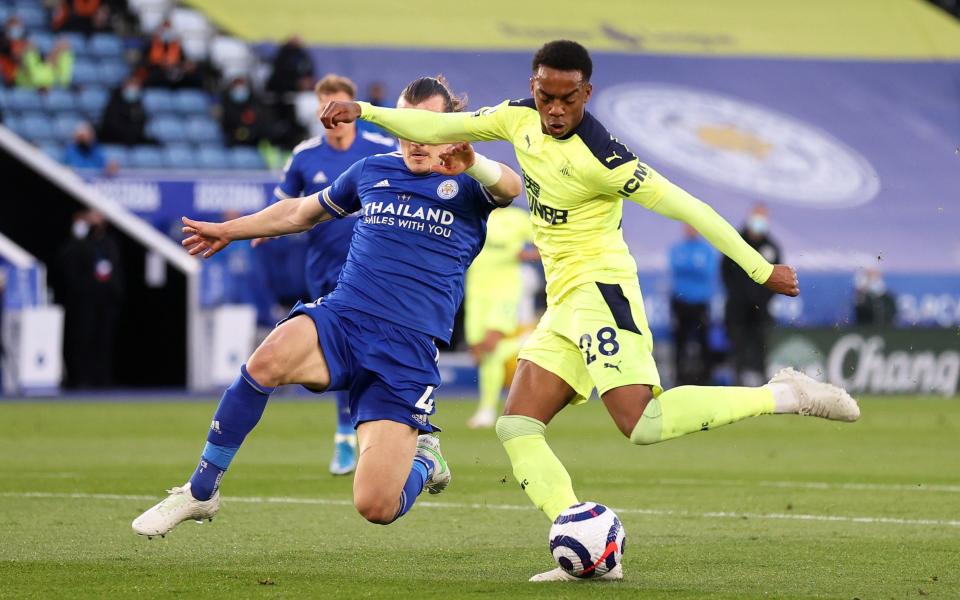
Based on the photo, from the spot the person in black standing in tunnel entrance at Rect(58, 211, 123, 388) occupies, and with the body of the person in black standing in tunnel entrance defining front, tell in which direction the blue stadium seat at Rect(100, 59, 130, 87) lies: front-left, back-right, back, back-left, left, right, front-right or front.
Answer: back

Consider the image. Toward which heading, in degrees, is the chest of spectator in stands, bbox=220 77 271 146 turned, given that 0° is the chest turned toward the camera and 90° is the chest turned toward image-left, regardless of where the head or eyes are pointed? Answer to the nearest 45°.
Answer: approximately 0°

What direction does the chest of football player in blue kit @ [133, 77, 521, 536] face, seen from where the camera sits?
toward the camera

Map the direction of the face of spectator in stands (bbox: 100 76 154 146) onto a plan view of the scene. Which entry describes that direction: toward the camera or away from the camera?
toward the camera

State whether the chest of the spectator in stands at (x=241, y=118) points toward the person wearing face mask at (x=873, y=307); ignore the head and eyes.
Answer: no

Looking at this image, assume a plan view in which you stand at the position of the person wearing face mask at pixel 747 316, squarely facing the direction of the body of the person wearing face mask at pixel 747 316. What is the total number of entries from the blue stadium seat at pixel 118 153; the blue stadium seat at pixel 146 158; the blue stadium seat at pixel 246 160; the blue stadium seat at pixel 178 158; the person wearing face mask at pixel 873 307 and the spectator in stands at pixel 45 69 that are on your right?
5

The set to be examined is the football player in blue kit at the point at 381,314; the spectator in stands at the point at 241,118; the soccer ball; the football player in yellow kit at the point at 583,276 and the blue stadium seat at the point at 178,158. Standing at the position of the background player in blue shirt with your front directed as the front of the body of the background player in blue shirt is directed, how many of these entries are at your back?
2

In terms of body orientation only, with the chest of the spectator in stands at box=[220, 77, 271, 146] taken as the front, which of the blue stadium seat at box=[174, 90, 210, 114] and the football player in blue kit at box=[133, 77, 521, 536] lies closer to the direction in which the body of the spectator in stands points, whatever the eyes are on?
the football player in blue kit

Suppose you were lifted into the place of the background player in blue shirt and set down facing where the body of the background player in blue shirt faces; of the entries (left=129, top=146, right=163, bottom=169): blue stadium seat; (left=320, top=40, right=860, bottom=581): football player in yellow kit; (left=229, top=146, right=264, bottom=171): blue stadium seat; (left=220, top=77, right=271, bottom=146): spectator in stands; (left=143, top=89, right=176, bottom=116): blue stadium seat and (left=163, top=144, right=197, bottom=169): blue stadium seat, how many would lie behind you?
5

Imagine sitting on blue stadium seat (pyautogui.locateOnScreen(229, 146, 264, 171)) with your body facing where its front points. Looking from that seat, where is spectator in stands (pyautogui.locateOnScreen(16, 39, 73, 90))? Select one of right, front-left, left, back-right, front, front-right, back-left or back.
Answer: back-right

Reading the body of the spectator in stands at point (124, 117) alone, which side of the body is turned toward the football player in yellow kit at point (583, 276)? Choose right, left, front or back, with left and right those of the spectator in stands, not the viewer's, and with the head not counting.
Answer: front

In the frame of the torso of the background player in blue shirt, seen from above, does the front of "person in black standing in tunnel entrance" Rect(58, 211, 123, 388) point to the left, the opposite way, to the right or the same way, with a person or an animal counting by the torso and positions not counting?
the same way

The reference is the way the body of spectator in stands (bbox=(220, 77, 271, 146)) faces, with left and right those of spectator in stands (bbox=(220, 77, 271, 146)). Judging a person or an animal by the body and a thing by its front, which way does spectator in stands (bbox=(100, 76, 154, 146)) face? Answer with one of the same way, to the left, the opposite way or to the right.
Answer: the same way

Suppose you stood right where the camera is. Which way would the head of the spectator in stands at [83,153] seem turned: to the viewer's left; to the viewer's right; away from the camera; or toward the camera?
toward the camera

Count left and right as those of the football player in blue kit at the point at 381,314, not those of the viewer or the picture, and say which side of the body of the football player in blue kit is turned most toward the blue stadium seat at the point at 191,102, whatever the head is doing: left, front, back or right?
back

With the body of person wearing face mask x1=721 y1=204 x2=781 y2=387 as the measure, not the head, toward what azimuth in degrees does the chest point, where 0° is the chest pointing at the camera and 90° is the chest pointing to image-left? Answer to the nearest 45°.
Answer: approximately 0°

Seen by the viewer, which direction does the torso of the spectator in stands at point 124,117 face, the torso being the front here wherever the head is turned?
toward the camera

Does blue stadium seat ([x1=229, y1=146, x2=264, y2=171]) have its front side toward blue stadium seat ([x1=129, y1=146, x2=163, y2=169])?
no

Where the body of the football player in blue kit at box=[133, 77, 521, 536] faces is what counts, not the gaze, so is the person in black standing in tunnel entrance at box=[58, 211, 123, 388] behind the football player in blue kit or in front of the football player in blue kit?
behind

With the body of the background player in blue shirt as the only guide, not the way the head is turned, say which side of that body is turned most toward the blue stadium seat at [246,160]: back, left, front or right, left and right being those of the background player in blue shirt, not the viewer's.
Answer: back

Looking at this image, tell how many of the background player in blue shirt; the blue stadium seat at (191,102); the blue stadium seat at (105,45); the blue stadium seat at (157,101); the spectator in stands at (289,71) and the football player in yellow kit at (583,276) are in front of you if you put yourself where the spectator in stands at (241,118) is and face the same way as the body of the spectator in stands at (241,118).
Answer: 2

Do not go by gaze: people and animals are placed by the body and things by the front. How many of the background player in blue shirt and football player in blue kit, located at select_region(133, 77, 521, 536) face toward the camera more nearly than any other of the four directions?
2

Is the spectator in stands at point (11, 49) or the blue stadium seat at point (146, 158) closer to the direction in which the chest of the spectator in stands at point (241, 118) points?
the blue stadium seat

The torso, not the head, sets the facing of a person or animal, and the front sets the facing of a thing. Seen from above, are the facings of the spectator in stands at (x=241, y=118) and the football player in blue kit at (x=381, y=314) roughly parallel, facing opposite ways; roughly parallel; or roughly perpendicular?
roughly parallel

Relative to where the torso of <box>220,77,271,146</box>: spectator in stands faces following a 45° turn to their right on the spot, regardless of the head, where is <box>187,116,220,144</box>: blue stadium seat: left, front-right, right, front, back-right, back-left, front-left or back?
right

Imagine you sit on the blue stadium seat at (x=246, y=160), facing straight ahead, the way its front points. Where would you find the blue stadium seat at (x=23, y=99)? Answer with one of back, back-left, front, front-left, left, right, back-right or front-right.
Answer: back-right
